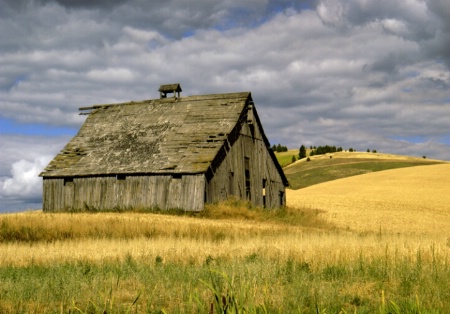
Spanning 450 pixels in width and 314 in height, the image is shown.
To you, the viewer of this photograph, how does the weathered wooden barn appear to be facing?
facing the viewer and to the right of the viewer
